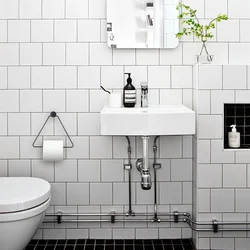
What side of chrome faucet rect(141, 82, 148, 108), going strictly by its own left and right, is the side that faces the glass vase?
left

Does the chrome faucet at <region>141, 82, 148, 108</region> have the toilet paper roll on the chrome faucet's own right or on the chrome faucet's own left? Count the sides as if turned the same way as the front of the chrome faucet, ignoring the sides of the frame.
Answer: on the chrome faucet's own right

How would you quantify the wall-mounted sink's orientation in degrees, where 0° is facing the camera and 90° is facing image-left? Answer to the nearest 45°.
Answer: approximately 0°

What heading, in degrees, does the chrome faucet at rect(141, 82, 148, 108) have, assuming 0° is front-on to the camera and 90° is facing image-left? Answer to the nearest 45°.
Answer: approximately 0°
